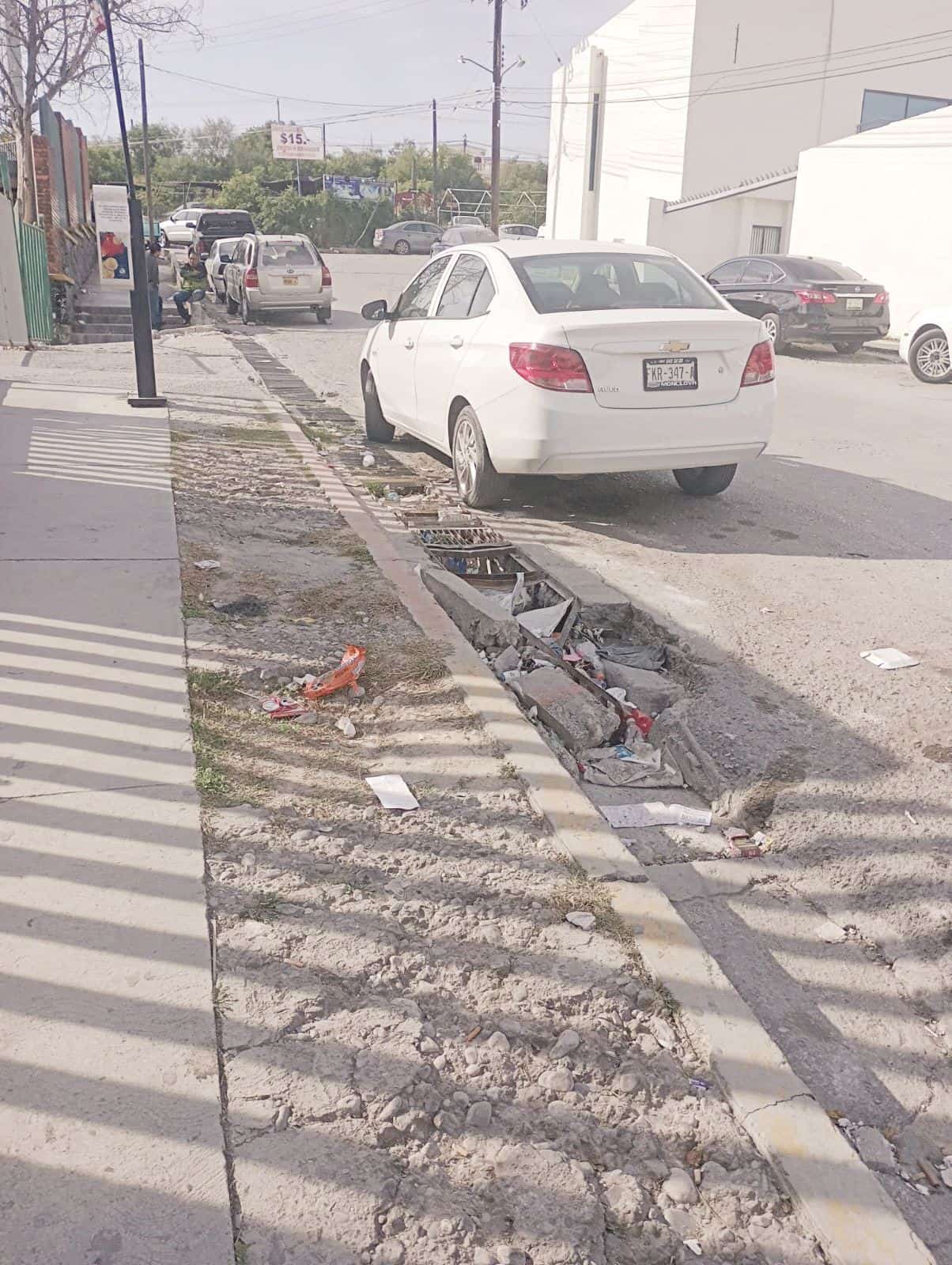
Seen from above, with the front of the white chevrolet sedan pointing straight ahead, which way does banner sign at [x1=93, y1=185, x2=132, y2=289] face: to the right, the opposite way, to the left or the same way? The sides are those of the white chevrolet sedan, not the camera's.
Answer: the opposite way

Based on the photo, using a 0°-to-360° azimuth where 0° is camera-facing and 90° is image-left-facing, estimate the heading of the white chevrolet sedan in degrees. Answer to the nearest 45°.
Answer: approximately 135°

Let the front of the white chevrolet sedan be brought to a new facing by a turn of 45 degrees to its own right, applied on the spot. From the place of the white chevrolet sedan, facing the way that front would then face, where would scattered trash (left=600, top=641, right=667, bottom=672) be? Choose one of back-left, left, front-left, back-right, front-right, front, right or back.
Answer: back

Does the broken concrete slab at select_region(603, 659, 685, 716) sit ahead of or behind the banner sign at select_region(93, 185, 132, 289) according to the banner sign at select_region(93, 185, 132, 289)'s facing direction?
ahead

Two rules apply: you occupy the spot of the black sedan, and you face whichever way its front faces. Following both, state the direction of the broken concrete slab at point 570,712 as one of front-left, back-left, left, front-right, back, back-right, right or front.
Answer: back-left

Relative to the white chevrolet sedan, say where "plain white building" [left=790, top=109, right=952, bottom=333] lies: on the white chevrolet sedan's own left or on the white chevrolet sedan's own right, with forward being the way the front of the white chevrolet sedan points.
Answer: on the white chevrolet sedan's own right

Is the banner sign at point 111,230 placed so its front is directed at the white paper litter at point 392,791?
yes

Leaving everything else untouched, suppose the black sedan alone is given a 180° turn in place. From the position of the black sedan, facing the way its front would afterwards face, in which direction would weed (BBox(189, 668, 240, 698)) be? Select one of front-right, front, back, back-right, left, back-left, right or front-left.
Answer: front-right

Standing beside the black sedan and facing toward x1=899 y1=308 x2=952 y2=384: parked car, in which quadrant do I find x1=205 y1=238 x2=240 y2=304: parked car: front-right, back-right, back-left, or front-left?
back-right

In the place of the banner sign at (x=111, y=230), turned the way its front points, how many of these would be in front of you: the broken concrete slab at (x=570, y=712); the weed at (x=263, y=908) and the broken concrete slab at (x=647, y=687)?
3

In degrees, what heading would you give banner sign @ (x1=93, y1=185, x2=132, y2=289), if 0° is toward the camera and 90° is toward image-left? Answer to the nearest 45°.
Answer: approximately 0°

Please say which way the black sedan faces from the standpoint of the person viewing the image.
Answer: facing away from the viewer and to the left of the viewer

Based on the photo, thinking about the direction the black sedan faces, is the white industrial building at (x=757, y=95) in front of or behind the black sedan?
in front

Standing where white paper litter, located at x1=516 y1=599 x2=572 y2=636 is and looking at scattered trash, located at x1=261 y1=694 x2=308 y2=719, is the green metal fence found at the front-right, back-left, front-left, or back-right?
back-right

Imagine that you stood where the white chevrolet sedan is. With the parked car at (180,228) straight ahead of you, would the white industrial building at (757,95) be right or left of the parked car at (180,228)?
right

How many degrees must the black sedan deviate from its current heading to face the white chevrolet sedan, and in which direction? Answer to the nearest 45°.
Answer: approximately 135° to its left
